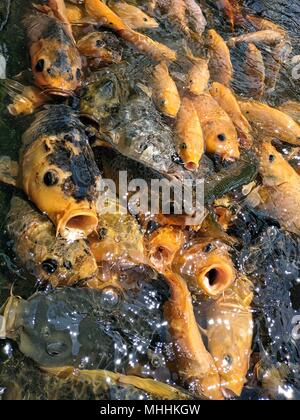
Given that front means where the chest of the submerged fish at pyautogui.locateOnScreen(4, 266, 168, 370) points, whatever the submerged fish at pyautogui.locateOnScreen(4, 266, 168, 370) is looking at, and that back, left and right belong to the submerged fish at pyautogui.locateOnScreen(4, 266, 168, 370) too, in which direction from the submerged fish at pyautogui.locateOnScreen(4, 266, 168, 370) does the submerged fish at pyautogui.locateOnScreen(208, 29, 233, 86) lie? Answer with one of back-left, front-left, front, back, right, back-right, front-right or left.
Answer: right

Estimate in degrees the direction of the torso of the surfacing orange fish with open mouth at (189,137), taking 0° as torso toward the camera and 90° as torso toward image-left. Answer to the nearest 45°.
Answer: approximately 0°

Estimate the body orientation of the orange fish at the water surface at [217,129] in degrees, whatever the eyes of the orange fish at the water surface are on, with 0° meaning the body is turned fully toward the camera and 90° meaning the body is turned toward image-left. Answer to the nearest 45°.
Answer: approximately 315°

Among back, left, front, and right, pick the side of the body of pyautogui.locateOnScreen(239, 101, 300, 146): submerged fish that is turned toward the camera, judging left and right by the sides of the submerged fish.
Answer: left

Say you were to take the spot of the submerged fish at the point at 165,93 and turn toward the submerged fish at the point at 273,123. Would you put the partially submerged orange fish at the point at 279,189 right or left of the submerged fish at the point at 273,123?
right

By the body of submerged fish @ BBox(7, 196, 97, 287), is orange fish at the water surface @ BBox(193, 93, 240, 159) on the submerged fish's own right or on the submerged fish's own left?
on the submerged fish's own left
